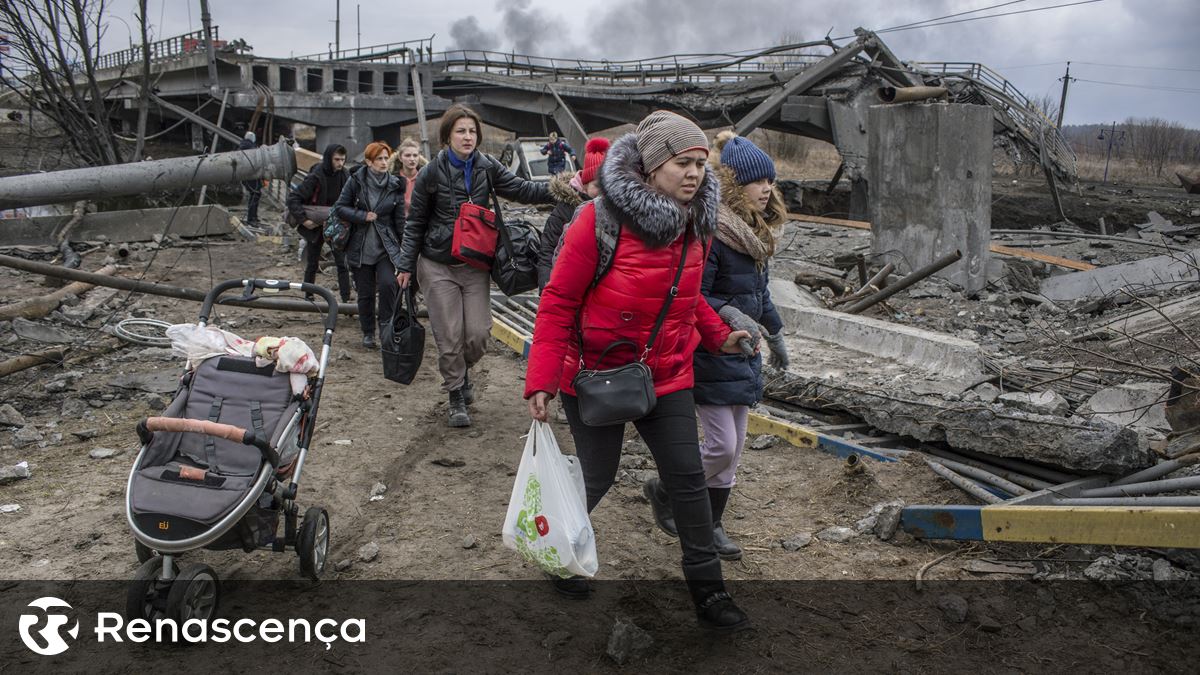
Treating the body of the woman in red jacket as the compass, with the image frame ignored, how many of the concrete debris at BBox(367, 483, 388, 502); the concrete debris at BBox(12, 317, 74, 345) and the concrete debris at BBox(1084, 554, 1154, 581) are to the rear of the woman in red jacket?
2

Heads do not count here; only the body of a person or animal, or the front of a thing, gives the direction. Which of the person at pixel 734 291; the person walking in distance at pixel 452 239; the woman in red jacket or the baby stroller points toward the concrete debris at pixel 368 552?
the person walking in distance at pixel 452 239

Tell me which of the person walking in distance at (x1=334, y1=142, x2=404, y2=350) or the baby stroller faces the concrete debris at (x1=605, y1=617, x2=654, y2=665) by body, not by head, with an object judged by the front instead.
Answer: the person walking in distance

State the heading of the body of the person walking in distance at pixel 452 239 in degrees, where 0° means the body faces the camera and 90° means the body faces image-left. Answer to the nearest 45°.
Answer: approximately 0°

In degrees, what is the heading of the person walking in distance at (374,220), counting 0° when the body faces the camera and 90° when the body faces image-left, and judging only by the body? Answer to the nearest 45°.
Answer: approximately 0°

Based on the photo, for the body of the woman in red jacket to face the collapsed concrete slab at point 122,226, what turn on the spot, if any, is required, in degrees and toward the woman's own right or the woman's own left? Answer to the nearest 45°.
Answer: approximately 180°

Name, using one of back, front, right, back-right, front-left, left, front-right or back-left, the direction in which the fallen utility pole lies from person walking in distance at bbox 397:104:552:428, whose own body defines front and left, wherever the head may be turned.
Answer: back-right

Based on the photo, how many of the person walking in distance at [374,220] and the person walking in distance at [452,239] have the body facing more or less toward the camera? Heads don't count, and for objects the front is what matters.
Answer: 2

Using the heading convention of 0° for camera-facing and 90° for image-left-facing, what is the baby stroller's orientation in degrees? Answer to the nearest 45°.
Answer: approximately 45°

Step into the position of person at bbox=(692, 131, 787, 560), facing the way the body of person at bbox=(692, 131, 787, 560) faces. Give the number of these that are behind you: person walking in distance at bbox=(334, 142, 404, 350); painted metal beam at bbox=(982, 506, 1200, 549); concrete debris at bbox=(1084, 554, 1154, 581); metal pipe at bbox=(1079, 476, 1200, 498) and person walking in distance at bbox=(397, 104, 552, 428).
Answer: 2

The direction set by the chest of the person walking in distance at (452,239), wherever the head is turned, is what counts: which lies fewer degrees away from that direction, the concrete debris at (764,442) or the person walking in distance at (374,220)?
the concrete debris

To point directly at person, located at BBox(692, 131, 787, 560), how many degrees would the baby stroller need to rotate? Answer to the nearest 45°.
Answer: approximately 135° to its left

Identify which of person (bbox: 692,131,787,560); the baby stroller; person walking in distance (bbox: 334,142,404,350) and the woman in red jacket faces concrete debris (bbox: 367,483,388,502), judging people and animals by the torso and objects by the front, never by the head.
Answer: person walking in distance (bbox: 334,142,404,350)
